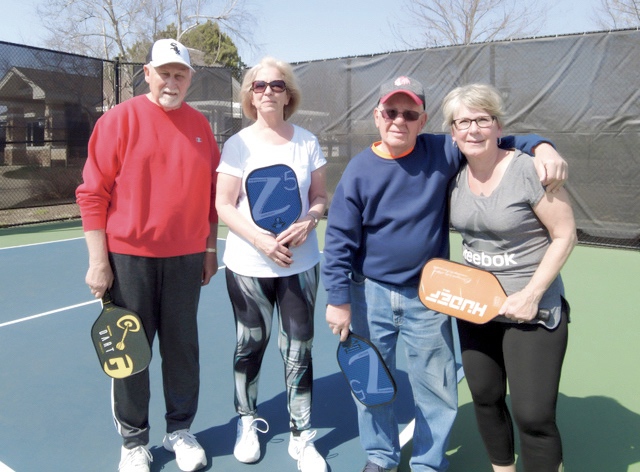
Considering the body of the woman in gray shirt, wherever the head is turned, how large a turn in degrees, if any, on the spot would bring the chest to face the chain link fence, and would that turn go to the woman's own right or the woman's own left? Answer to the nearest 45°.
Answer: approximately 135° to the woman's own right

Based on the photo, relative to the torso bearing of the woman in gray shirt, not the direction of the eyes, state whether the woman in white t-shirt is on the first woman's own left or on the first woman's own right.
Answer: on the first woman's own right

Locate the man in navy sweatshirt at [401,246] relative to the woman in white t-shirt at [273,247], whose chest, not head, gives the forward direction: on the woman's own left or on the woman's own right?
on the woman's own left

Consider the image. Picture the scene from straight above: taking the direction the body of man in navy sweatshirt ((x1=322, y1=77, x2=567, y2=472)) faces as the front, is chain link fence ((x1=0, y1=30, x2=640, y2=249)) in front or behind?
behind

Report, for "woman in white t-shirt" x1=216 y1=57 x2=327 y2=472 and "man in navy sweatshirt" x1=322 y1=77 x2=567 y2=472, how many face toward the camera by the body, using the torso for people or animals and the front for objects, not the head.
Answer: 2

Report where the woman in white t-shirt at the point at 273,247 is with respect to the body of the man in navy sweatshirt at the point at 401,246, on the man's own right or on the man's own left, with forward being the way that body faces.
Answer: on the man's own right

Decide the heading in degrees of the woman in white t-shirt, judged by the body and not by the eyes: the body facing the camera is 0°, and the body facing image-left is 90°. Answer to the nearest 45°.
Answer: approximately 0°

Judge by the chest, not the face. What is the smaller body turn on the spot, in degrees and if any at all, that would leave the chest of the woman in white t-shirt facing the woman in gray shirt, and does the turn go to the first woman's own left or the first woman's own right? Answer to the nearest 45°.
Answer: approximately 45° to the first woman's own left

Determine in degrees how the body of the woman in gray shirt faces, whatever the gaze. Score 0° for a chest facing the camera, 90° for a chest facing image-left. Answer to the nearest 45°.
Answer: approximately 45°
